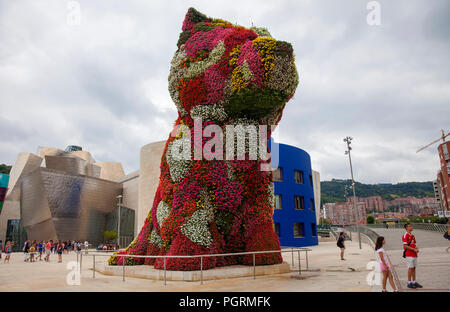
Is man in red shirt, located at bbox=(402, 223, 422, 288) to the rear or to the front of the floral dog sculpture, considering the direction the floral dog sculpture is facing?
to the front

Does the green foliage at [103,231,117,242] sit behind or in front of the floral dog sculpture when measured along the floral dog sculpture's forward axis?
behind

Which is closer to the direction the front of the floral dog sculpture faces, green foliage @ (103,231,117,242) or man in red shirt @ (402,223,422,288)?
the man in red shirt

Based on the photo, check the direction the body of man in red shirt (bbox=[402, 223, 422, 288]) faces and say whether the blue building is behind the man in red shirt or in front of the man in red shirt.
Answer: behind

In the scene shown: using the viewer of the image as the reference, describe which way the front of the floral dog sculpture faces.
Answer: facing the viewer and to the right of the viewer

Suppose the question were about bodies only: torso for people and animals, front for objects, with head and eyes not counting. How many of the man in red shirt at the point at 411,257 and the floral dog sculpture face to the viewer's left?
0

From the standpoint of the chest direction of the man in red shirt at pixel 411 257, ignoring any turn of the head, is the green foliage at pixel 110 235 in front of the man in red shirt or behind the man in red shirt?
behind

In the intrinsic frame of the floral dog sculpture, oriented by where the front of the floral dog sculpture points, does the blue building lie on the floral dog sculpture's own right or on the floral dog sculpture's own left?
on the floral dog sculpture's own left
